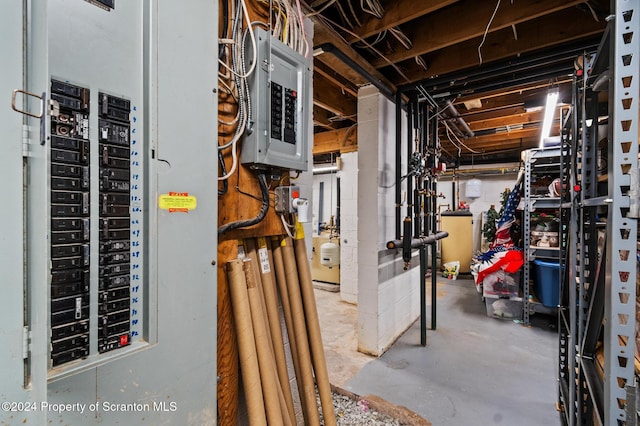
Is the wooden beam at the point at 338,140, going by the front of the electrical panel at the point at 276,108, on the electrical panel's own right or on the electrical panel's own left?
on the electrical panel's own left

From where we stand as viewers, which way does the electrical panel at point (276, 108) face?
facing the viewer and to the right of the viewer

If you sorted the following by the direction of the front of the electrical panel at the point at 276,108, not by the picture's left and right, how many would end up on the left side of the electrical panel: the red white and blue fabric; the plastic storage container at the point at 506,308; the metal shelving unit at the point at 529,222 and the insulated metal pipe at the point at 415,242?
4

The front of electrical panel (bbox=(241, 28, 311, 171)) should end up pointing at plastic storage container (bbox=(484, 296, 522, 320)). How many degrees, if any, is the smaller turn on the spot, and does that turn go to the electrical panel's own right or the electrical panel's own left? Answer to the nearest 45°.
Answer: approximately 90° to the electrical panel's own left

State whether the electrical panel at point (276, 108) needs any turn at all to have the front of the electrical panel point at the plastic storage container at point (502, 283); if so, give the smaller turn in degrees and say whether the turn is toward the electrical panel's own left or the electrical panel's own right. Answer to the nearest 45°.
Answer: approximately 90° to the electrical panel's own left

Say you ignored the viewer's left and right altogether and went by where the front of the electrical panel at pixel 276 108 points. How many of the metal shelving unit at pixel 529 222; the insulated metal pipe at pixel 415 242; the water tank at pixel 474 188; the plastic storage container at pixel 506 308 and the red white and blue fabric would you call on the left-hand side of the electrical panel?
5

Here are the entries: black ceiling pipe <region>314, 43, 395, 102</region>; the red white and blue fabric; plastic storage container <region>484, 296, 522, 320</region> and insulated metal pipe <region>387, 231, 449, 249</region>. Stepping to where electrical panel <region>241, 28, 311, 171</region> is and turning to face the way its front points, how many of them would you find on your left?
4

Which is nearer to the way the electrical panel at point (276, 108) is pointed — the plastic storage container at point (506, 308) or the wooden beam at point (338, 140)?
the plastic storage container

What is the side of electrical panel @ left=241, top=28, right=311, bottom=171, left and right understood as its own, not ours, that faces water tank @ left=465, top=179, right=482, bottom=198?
left

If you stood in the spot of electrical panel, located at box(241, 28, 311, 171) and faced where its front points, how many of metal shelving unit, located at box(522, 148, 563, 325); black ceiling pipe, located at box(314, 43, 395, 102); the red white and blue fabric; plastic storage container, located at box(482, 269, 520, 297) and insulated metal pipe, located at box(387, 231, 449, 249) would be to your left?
5
